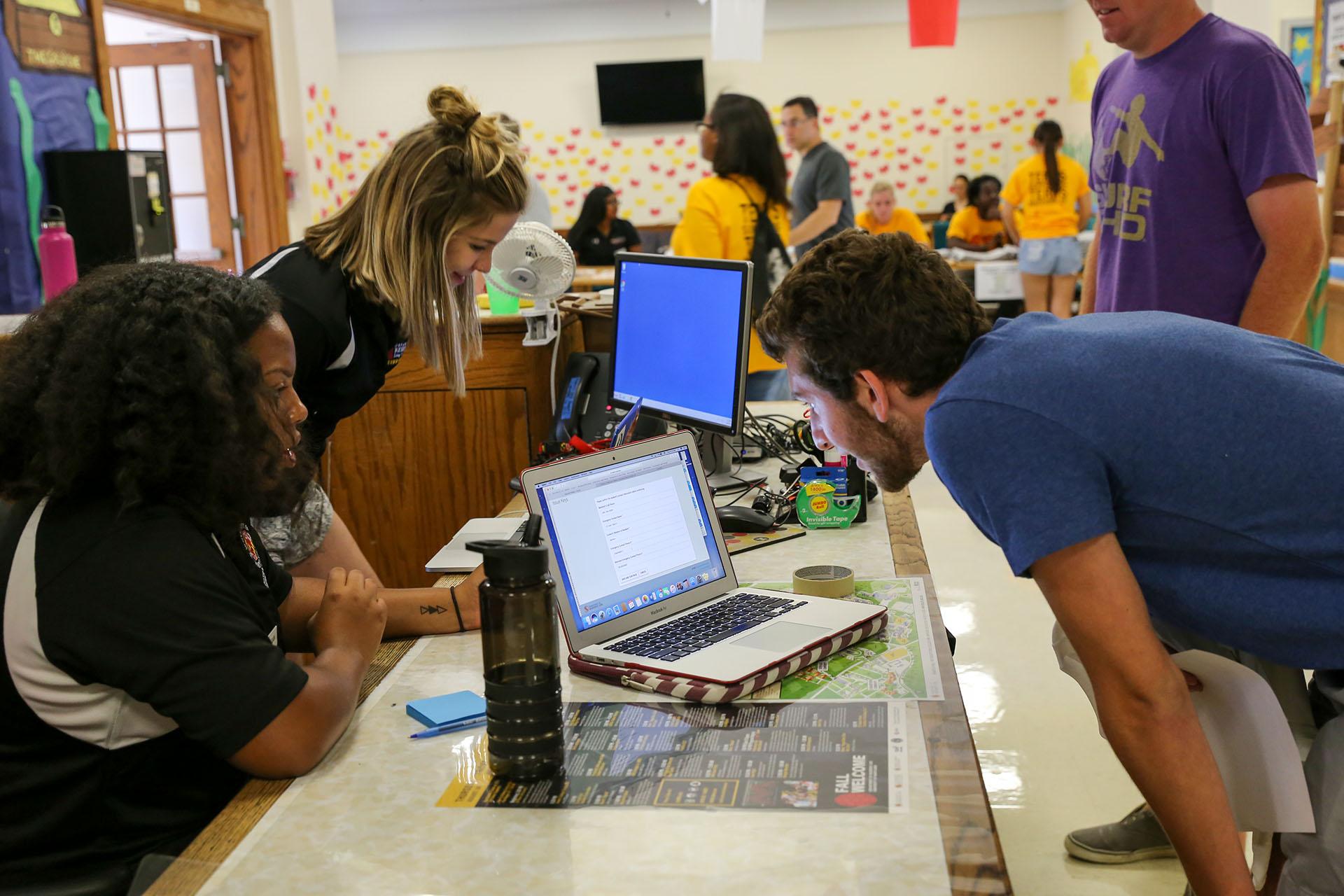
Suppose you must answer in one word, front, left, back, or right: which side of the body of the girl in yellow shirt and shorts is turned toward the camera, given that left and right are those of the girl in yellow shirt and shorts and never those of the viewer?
back

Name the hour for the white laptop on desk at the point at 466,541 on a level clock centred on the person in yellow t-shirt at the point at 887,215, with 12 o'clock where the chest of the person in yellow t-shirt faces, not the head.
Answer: The white laptop on desk is roughly at 12 o'clock from the person in yellow t-shirt.

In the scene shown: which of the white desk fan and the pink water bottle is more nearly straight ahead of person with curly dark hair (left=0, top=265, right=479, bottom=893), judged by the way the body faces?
the white desk fan

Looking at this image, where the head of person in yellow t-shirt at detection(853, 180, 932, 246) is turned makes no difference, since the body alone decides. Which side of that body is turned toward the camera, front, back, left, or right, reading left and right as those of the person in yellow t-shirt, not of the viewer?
front

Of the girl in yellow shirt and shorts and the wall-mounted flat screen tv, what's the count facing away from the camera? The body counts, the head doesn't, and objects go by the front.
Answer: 1

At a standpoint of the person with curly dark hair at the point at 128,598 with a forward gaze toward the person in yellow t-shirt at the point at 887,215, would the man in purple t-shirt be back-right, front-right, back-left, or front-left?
front-right

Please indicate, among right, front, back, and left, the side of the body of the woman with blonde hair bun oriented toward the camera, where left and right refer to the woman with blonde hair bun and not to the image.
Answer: right

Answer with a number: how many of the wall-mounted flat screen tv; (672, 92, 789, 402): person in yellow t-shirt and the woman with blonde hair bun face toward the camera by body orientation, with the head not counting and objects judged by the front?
1

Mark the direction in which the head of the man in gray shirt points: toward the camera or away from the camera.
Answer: toward the camera

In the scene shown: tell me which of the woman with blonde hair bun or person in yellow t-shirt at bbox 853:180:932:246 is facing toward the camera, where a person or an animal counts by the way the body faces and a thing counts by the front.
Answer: the person in yellow t-shirt

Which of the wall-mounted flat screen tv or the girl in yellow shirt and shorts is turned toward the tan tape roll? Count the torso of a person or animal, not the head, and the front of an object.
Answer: the wall-mounted flat screen tv

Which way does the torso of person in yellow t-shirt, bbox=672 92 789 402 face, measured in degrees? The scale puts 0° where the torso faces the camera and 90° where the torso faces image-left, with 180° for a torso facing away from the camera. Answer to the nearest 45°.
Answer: approximately 135°

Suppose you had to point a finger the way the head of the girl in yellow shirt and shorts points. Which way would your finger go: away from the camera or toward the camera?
away from the camera

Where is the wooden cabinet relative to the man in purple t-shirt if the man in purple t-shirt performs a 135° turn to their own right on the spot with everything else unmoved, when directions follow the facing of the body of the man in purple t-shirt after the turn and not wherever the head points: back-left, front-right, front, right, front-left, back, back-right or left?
left

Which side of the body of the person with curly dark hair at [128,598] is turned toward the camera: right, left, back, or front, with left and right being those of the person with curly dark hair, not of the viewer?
right

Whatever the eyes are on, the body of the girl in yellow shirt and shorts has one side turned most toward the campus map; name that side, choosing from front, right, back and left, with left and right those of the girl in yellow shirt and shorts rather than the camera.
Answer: back

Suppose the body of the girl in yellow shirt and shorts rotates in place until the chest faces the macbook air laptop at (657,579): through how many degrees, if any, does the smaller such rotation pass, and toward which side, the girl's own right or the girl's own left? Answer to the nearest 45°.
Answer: approximately 180°

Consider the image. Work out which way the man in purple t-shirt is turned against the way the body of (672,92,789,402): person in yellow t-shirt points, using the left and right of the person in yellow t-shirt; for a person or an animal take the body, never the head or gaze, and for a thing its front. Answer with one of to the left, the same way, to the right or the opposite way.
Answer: to the left

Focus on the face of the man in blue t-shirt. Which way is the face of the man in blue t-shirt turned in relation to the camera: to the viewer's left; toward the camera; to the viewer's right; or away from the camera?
to the viewer's left
